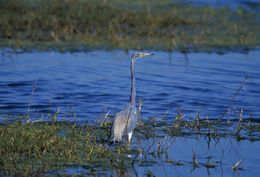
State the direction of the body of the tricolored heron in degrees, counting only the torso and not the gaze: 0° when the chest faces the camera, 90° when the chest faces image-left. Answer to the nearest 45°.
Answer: approximately 270°
